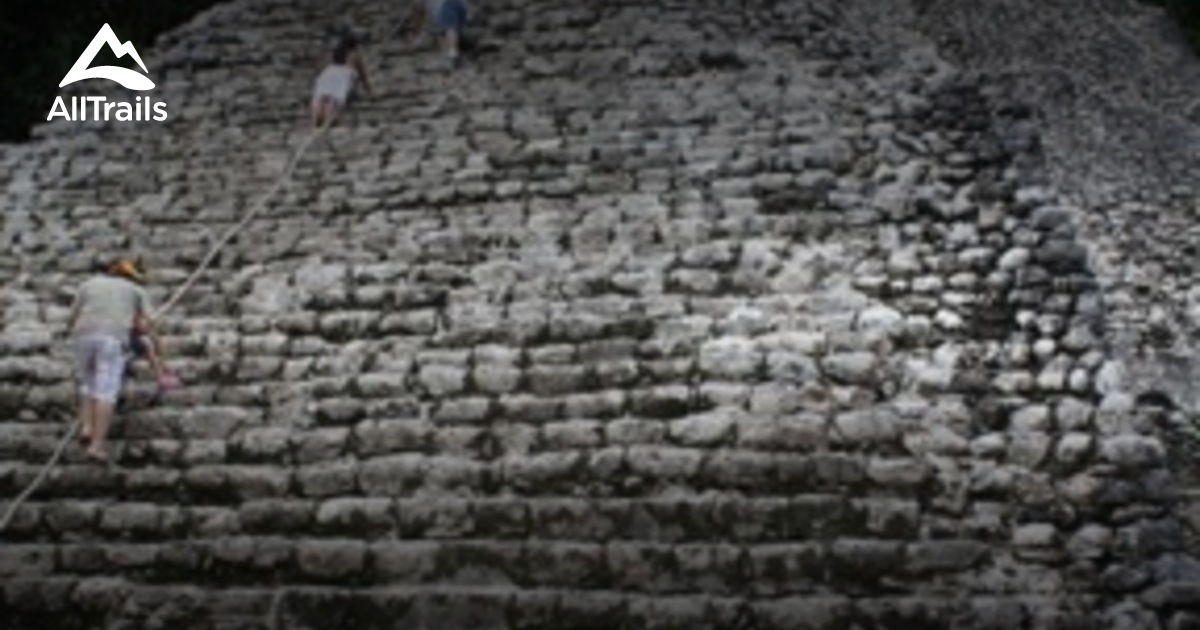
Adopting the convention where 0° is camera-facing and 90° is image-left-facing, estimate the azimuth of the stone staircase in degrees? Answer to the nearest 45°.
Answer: approximately 0°
